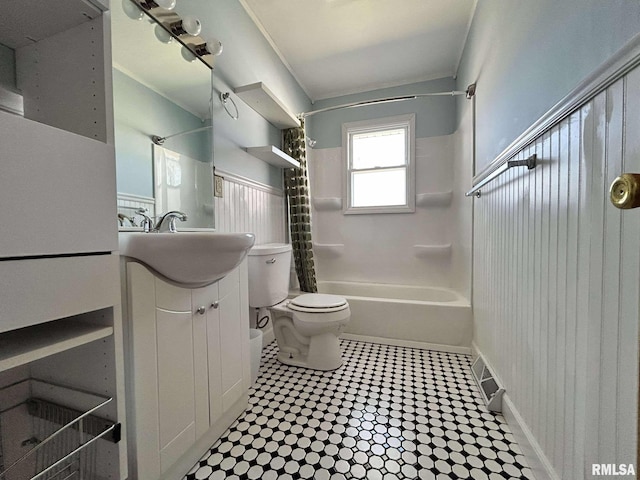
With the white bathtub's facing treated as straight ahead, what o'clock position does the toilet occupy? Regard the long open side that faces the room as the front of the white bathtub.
The toilet is roughly at 2 o'clock from the white bathtub.

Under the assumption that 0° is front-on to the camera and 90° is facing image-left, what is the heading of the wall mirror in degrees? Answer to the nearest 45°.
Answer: approximately 315°

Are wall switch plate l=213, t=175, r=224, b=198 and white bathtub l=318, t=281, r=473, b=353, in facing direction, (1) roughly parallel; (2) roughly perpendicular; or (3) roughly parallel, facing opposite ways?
roughly perpendicular

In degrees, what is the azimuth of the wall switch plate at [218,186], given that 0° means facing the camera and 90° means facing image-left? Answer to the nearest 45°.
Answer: approximately 315°

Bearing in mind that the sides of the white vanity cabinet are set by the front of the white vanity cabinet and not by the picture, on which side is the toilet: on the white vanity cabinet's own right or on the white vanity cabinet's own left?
on the white vanity cabinet's own left

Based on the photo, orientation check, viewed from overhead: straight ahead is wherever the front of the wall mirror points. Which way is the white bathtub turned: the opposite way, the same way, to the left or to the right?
to the right

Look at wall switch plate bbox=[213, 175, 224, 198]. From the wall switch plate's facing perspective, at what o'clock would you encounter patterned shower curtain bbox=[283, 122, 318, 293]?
The patterned shower curtain is roughly at 9 o'clock from the wall switch plate.

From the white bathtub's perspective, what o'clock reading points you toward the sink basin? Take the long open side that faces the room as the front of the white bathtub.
The sink basin is roughly at 1 o'clock from the white bathtub.
